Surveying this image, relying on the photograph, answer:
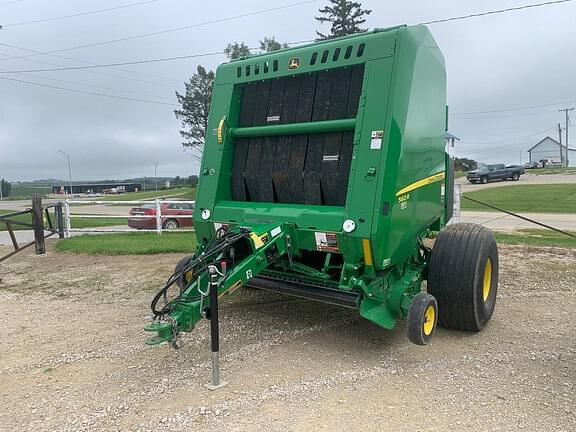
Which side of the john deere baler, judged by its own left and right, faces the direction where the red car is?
right

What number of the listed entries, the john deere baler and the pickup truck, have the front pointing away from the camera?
0

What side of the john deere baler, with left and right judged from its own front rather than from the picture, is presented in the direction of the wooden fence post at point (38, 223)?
right

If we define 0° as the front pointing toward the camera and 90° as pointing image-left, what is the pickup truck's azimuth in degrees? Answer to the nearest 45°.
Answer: approximately 45°

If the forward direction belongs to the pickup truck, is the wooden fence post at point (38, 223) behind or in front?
in front

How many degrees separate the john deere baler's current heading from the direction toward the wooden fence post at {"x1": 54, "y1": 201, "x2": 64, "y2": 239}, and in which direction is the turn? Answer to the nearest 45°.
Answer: approximately 90° to its right

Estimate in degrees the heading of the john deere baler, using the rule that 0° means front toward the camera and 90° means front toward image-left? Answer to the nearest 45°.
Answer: approximately 45°

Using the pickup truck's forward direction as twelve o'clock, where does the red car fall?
The red car is roughly at 11 o'clock from the pickup truck.
